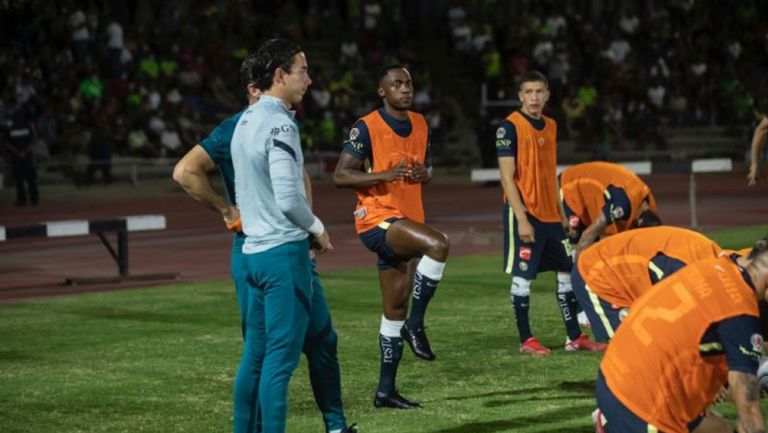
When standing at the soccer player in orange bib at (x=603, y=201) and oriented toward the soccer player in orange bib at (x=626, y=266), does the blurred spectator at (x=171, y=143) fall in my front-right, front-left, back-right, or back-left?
back-right

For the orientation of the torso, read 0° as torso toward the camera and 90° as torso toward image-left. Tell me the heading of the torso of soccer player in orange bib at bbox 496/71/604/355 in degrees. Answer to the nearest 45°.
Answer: approximately 315°

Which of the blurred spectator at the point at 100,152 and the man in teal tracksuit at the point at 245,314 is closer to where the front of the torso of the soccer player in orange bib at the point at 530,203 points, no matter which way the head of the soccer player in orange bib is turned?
the man in teal tracksuit

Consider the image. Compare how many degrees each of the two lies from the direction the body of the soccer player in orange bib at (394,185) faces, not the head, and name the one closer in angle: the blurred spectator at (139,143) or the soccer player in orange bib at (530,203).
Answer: the soccer player in orange bib

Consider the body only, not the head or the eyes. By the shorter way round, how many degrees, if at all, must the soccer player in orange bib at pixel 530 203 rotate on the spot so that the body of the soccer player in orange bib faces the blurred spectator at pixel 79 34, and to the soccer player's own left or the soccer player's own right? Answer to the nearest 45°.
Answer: approximately 180°

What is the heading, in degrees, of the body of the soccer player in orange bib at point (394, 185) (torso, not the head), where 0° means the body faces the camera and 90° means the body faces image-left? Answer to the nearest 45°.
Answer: approximately 315°

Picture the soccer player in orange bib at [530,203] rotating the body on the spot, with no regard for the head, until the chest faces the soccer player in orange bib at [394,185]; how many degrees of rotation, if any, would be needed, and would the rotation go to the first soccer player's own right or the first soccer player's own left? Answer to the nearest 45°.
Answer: approximately 90° to the first soccer player's own right
